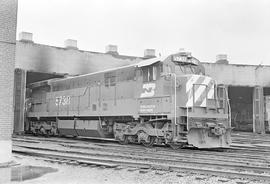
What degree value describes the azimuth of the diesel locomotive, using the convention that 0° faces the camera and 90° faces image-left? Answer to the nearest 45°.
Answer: approximately 315°

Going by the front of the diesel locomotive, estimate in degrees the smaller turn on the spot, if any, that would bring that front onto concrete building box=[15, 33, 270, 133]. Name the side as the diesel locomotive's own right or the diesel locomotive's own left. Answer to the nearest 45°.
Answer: approximately 135° to the diesel locomotive's own left
